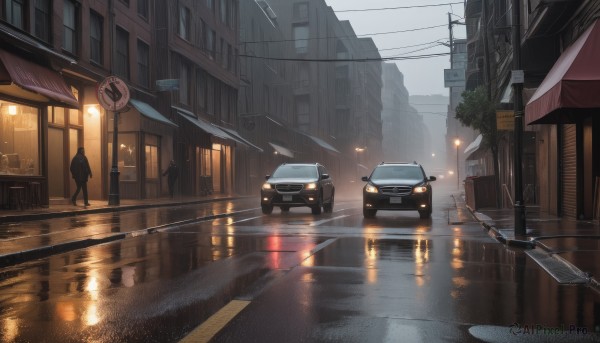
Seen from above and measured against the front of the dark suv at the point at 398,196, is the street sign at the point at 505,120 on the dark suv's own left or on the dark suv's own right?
on the dark suv's own left

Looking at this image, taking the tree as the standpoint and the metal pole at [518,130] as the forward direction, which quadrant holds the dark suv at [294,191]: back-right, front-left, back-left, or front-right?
front-right

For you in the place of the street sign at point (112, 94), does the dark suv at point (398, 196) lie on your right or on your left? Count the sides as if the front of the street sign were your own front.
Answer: on your left

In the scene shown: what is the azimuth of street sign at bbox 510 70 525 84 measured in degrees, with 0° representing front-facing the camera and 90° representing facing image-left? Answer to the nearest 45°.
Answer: approximately 0°

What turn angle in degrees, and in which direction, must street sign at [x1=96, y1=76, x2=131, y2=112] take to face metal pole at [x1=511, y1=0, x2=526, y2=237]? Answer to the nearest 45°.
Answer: approximately 45° to its left

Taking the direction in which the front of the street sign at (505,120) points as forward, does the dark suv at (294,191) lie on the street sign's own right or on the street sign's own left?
on the street sign's own right

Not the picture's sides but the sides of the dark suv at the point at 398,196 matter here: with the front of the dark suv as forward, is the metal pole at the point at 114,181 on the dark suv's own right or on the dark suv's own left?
on the dark suv's own right

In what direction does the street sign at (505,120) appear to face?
toward the camera

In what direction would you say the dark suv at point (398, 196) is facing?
toward the camera

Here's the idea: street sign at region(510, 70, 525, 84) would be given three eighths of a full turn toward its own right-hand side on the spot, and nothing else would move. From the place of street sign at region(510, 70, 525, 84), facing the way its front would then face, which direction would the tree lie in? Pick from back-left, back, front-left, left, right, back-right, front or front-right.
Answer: front-right

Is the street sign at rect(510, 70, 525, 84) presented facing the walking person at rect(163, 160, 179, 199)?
no

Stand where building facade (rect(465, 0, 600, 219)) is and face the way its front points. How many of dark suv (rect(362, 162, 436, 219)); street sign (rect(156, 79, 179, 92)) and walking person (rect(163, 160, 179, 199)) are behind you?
0

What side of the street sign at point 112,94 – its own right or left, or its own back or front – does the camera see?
front

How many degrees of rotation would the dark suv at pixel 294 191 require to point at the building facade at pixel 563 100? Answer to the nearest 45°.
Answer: approximately 45° to its left

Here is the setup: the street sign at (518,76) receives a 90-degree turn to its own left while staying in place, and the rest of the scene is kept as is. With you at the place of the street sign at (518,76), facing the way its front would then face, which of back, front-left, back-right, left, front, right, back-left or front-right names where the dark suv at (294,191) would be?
back-left

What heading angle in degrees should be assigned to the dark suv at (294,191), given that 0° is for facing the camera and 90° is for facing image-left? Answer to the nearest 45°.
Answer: approximately 0°
